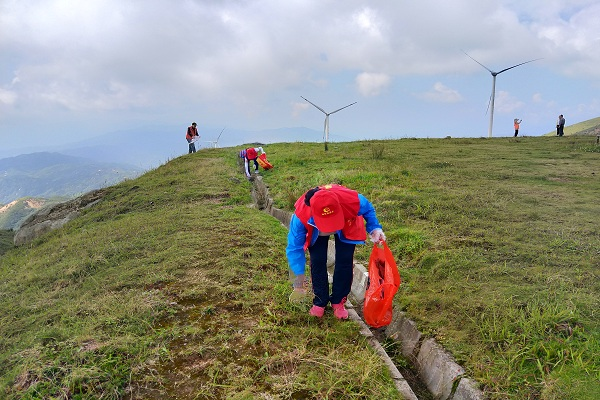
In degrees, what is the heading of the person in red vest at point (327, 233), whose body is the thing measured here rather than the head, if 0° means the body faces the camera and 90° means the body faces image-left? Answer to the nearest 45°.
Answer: approximately 0°

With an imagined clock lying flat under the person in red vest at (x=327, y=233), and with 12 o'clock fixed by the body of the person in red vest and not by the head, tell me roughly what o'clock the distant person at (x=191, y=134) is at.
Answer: The distant person is roughly at 5 o'clock from the person in red vest.
